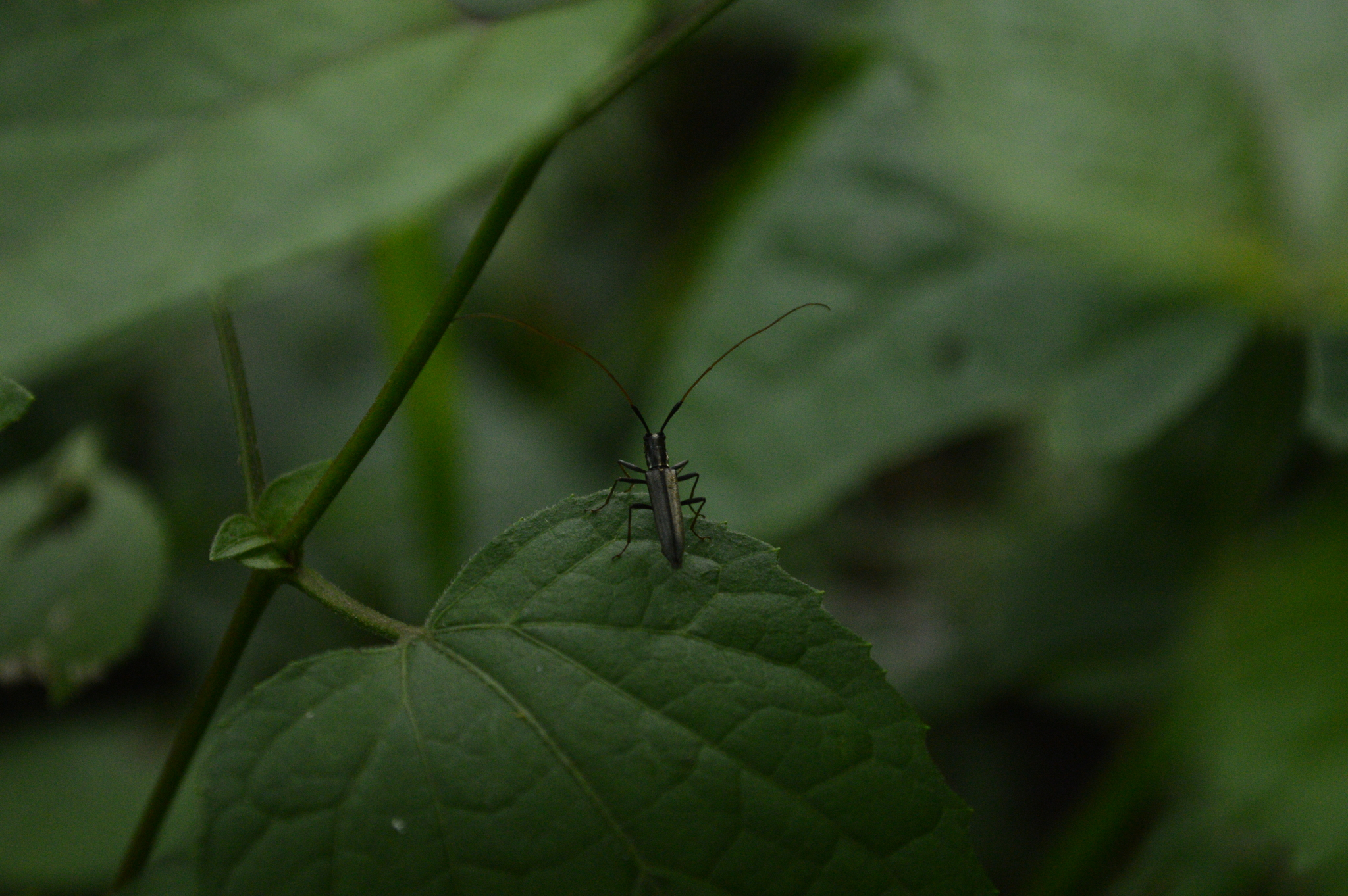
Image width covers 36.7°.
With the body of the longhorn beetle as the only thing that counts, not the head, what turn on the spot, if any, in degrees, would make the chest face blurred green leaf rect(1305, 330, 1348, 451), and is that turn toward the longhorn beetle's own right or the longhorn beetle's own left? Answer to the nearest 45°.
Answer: approximately 90° to the longhorn beetle's own right

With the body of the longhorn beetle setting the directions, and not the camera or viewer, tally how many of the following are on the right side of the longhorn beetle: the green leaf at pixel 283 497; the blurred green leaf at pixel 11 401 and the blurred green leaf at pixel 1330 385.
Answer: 1

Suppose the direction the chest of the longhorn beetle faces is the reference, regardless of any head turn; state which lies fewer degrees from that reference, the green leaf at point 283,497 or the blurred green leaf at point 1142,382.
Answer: the blurred green leaf

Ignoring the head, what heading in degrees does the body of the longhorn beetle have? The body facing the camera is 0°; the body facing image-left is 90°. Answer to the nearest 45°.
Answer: approximately 180°

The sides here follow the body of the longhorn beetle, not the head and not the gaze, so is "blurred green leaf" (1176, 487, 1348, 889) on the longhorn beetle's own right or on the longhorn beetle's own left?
on the longhorn beetle's own right

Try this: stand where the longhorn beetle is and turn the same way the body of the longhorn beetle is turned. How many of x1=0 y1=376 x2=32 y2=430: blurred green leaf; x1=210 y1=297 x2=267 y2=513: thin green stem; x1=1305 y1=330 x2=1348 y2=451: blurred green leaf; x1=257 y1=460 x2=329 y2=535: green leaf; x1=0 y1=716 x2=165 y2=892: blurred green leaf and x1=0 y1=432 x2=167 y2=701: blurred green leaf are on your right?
1
